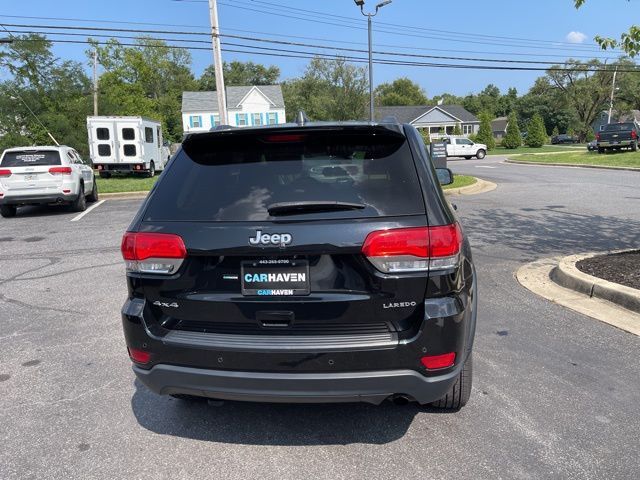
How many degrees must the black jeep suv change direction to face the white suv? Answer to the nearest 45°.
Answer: approximately 45° to its left

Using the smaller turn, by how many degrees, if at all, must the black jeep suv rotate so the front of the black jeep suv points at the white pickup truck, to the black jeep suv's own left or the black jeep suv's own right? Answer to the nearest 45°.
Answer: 0° — it already faces it

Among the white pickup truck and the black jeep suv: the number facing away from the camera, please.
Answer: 1

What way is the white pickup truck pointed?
to the viewer's right

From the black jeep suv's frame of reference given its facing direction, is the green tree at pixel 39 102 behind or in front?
in front

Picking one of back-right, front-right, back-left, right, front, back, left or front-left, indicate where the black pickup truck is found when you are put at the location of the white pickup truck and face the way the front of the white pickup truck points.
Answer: front-right

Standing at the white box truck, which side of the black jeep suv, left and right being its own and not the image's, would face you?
front

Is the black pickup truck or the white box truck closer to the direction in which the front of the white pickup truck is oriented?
the black pickup truck

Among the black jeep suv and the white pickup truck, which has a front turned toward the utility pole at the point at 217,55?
the black jeep suv

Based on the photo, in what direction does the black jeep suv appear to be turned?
away from the camera

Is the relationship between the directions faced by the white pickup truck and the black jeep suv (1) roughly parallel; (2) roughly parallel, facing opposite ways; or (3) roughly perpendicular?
roughly perpendicular

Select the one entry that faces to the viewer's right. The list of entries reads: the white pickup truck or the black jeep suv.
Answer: the white pickup truck

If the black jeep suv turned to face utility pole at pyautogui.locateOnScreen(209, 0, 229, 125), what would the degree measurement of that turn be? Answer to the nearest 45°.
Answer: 0° — it already faces it
